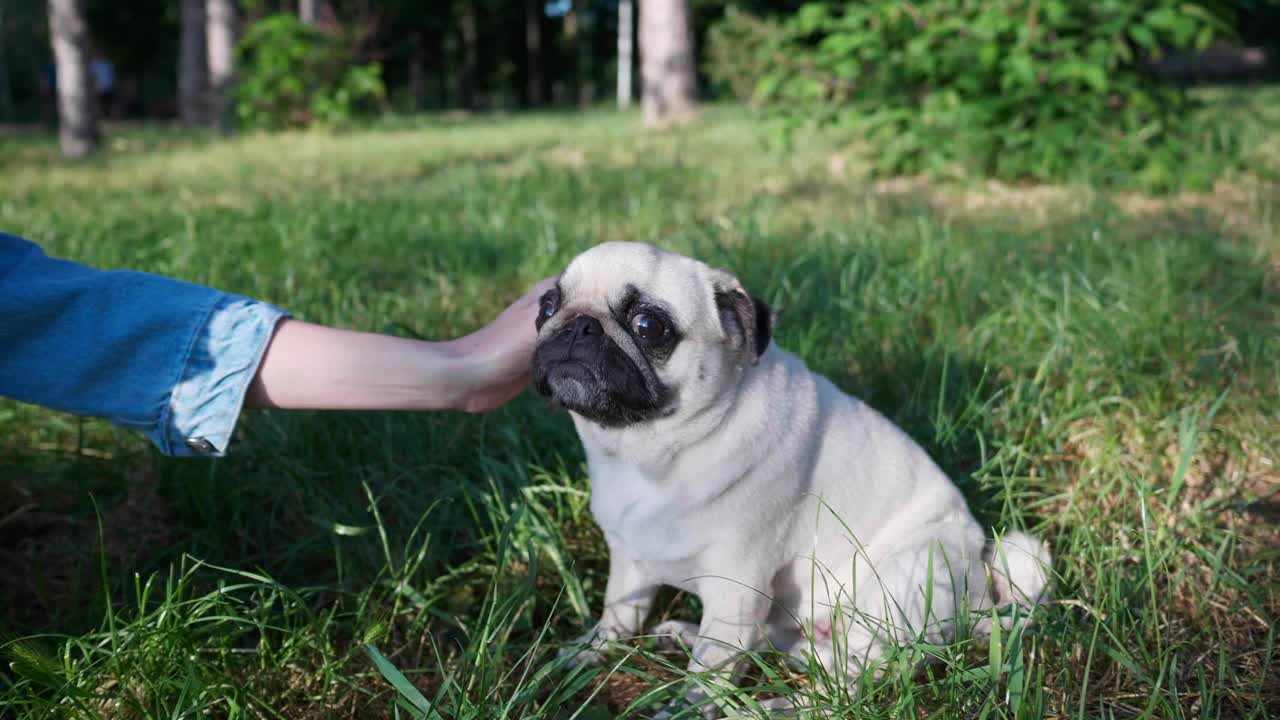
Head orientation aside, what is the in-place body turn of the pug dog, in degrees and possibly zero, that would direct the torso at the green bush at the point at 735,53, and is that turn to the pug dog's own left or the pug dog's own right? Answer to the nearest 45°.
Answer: approximately 135° to the pug dog's own right

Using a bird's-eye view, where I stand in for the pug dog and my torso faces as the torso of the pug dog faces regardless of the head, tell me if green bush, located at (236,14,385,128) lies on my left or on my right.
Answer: on my right

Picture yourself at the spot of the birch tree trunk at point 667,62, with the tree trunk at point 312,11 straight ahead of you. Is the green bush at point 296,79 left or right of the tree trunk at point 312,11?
left

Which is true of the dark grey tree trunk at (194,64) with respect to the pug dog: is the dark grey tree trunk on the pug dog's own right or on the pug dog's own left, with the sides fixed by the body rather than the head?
on the pug dog's own right

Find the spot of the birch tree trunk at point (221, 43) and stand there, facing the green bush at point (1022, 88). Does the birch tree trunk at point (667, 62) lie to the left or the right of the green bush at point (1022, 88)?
left

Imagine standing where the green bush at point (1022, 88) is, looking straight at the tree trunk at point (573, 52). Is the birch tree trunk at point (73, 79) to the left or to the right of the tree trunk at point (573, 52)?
left

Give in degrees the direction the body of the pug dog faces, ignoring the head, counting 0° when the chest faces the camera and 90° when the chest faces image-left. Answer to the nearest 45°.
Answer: approximately 45°

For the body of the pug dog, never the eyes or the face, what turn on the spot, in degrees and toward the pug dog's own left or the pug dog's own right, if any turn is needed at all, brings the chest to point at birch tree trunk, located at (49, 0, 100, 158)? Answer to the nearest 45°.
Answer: approximately 90° to the pug dog's own right
